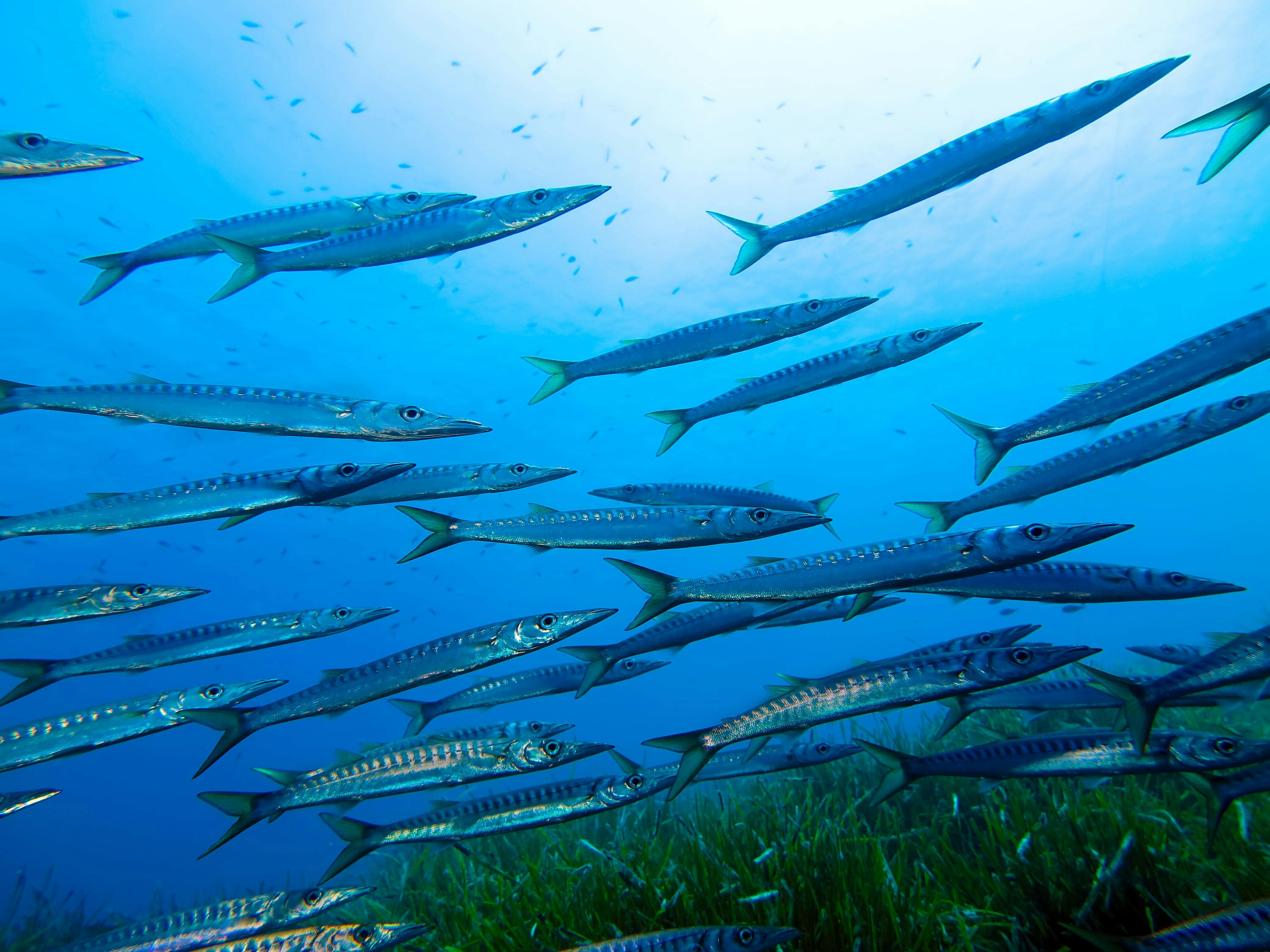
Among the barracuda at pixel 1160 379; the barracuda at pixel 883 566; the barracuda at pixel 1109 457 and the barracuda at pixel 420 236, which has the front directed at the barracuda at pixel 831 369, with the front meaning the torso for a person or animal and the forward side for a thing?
the barracuda at pixel 420 236

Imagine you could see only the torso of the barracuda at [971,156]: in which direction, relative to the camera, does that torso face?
to the viewer's right

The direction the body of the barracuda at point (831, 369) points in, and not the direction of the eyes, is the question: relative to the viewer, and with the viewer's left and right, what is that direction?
facing to the right of the viewer

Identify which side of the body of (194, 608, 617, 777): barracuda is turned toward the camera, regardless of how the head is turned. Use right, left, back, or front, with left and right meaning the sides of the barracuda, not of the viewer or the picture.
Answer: right

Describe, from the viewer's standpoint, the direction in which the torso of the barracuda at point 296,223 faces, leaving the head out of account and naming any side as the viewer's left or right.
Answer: facing to the right of the viewer

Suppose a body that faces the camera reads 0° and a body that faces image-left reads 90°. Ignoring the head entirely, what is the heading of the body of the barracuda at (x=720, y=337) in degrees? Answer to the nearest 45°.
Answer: approximately 270°

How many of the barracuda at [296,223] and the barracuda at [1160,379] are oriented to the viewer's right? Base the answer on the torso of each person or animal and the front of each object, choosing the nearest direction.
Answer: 2

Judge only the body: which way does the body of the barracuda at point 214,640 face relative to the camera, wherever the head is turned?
to the viewer's right

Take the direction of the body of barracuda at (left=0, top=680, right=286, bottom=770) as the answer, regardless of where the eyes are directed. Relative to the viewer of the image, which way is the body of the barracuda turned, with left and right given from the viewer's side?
facing to the right of the viewer

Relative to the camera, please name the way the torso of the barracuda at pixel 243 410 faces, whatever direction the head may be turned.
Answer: to the viewer's right

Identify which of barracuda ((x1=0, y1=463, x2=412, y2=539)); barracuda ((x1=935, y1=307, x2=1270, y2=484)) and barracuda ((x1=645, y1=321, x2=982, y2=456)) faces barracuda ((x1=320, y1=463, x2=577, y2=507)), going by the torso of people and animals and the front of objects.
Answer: barracuda ((x1=0, y1=463, x2=412, y2=539))

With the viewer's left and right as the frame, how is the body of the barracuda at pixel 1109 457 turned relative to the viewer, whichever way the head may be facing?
facing to the right of the viewer

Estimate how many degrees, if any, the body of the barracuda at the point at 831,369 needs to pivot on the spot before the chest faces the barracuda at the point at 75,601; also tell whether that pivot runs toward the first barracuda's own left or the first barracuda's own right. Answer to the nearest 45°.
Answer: approximately 180°

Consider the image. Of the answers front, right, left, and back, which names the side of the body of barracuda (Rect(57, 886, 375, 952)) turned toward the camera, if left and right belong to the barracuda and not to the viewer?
right
